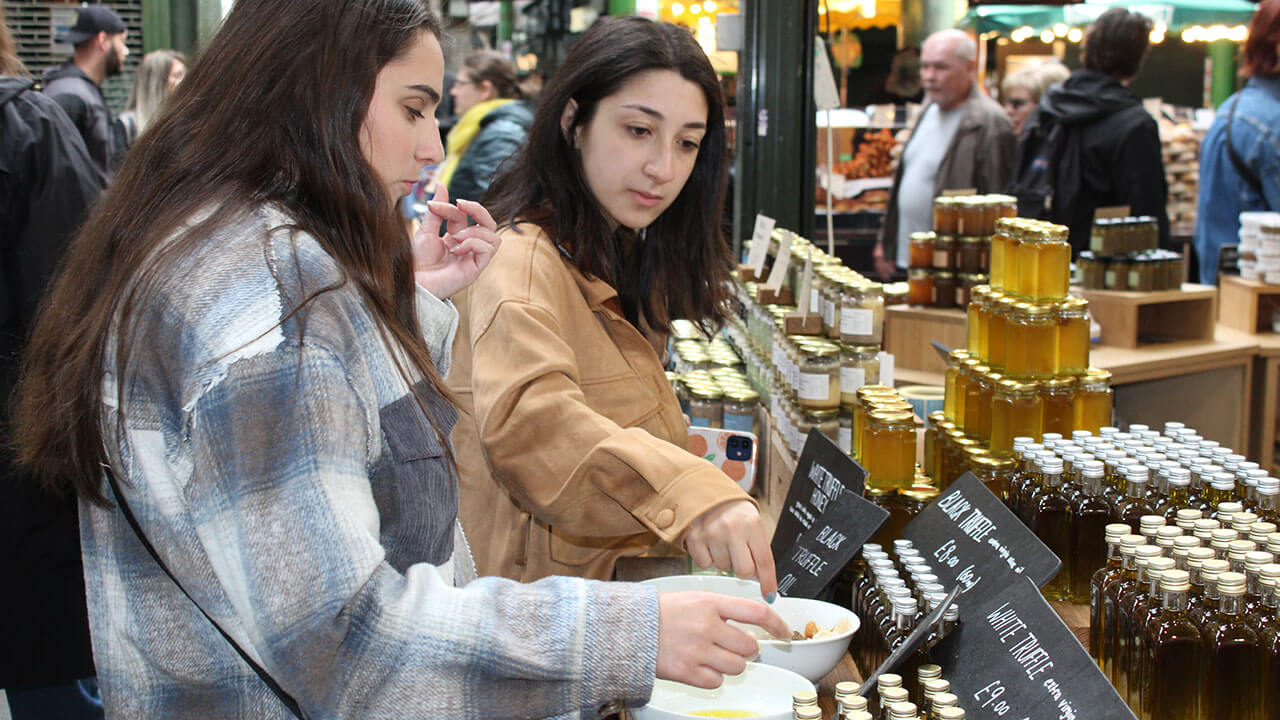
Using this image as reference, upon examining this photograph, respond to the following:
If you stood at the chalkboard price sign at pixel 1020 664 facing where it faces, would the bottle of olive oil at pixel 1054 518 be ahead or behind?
behind

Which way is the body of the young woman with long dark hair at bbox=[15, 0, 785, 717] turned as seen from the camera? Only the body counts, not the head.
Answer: to the viewer's right

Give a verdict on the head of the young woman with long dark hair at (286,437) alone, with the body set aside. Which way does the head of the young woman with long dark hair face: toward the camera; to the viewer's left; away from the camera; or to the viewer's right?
to the viewer's right

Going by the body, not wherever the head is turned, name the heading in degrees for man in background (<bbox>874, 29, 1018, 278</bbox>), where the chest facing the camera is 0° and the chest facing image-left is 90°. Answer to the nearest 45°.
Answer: approximately 45°

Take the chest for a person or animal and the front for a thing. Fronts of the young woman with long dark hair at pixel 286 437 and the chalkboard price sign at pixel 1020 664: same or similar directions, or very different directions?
very different directions

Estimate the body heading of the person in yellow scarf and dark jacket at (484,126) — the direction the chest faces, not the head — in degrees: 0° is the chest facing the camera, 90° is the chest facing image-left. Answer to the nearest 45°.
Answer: approximately 90°

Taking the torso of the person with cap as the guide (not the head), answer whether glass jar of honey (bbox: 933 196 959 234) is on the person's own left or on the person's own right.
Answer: on the person's own right

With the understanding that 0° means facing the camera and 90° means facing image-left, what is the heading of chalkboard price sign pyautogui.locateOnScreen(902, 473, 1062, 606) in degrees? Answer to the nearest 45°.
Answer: approximately 45°
